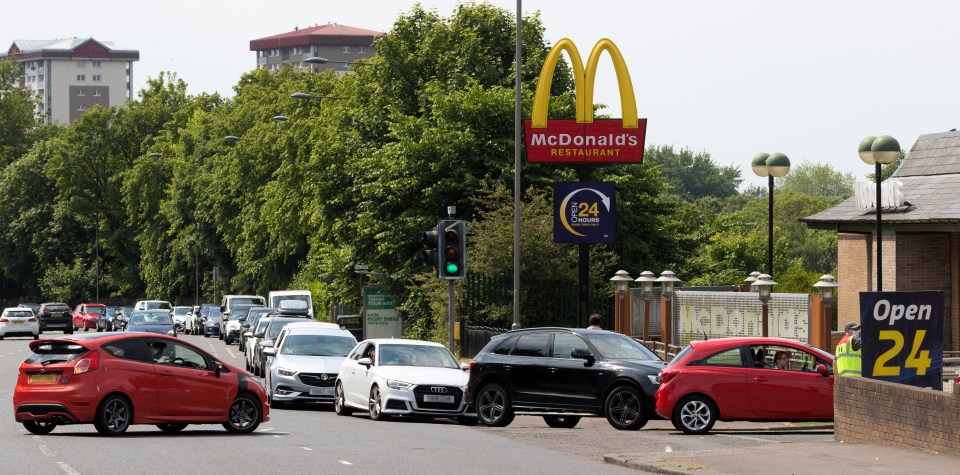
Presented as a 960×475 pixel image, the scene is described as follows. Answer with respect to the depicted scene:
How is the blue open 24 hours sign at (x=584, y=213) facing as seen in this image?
toward the camera

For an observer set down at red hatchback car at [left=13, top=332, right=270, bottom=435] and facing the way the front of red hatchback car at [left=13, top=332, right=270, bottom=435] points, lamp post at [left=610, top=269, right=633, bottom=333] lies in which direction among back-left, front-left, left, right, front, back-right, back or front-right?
front

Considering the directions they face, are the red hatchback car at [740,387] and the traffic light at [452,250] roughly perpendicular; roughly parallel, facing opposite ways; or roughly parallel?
roughly perpendicular

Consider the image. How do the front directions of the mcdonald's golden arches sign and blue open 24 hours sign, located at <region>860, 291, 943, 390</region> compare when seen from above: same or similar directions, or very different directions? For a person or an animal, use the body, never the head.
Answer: same or similar directions

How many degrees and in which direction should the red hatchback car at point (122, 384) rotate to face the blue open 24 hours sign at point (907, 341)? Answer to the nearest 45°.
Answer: approximately 45° to its right

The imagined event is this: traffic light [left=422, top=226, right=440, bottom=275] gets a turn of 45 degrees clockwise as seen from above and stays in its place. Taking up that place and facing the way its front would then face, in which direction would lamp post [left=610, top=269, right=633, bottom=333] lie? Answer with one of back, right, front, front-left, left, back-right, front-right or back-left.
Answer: right

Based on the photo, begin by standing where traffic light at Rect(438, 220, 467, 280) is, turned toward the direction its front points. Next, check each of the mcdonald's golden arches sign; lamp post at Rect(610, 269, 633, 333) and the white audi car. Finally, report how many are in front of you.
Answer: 1

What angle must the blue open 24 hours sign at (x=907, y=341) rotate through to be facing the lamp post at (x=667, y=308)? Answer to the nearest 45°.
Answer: approximately 135° to its right

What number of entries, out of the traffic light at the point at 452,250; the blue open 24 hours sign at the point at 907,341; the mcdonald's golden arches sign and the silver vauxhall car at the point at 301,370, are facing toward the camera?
4

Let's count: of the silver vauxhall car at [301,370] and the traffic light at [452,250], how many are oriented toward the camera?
2

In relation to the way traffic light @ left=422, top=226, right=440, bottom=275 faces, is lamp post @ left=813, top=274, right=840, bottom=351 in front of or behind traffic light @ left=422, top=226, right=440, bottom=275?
behind

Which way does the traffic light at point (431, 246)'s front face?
to the viewer's left
